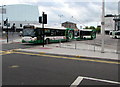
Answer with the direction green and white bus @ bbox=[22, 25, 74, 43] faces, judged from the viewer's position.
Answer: facing the viewer and to the left of the viewer

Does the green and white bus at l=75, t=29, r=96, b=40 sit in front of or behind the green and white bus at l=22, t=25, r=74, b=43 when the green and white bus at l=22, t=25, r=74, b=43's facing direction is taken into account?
behind
